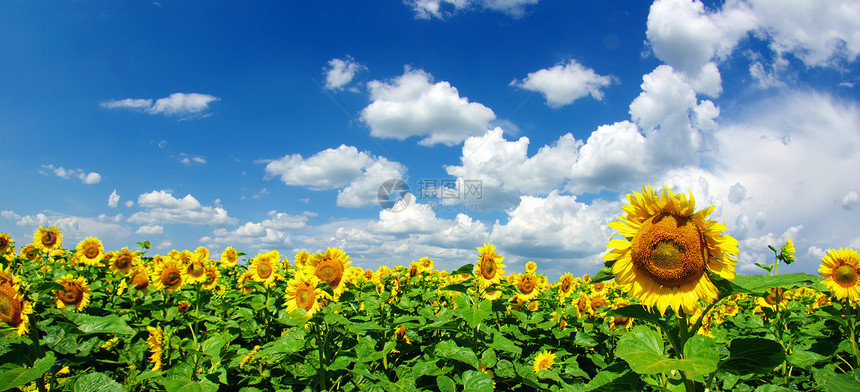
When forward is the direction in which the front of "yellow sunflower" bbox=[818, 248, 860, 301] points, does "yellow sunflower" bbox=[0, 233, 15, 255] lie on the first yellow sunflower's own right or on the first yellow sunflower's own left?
on the first yellow sunflower's own right

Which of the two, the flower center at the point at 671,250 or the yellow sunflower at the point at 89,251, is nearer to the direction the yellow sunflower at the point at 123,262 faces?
the flower center

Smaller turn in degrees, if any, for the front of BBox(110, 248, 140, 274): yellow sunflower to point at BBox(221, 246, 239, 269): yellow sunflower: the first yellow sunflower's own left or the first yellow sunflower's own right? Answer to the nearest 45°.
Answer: approximately 135° to the first yellow sunflower's own left
